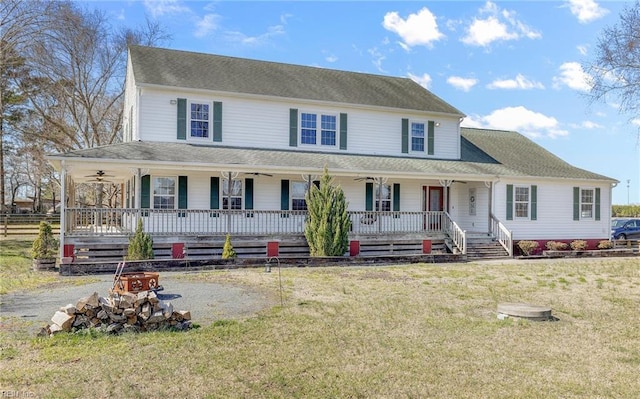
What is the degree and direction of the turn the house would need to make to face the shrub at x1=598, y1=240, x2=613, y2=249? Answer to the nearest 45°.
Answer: approximately 90° to its left

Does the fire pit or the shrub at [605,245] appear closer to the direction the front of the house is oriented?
the fire pit

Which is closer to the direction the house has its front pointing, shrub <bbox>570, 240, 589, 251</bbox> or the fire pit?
the fire pit

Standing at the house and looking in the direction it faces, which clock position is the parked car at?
The parked car is roughly at 8 o'clock from the house.

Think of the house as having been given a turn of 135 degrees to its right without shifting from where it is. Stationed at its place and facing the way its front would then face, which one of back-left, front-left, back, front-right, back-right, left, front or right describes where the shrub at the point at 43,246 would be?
left

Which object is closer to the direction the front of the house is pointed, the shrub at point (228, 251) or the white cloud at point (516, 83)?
the shrub

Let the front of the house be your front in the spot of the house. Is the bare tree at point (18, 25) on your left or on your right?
on your right

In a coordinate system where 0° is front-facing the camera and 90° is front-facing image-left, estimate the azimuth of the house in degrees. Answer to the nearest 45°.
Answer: approximately 0°
